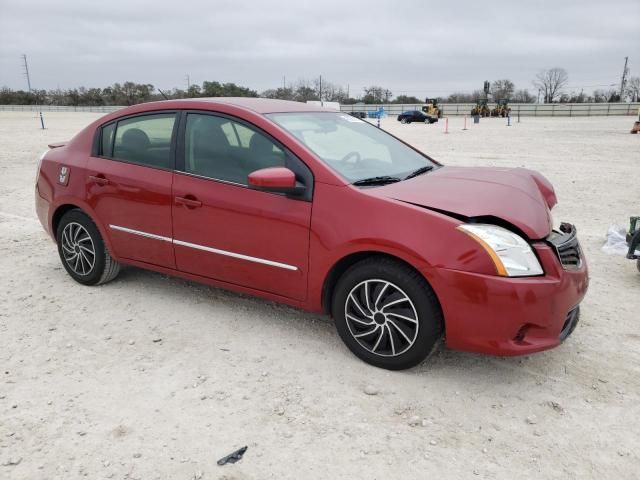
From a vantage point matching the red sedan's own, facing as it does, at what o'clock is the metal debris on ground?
The metal debris on ground is roughly at 2 o'clock from the red sedan.

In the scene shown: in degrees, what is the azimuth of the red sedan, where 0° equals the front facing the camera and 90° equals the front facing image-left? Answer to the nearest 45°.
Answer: approximately 315°

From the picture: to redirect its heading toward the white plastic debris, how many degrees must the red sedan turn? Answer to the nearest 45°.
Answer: approximately 90° to its left

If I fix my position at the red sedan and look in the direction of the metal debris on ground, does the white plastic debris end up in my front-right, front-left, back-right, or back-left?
back-left

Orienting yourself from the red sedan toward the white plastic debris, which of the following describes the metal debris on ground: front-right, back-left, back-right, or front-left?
back-right
